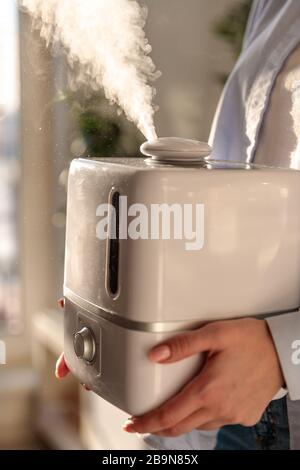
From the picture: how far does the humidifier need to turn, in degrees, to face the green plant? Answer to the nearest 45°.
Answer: approximately 135° to its right
